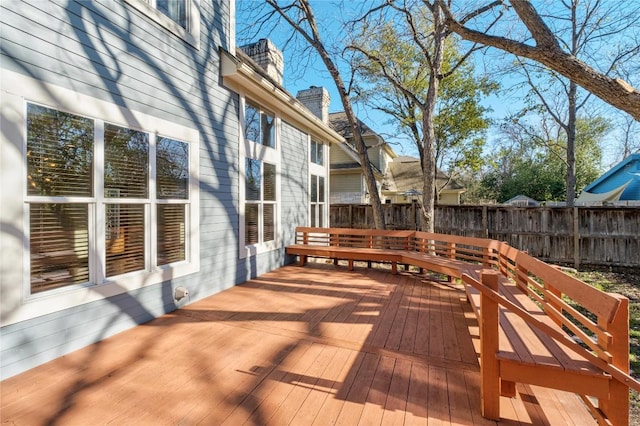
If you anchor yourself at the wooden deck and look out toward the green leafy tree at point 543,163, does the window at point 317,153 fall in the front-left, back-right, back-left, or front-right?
front-left

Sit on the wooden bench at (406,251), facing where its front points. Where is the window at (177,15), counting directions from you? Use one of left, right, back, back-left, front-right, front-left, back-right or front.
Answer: front-right

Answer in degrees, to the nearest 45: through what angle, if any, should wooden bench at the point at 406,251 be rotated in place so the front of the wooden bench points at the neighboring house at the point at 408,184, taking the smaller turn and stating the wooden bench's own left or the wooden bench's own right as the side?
approximately 180°

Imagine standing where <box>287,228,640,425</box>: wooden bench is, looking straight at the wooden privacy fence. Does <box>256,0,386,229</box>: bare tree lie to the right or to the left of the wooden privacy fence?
left

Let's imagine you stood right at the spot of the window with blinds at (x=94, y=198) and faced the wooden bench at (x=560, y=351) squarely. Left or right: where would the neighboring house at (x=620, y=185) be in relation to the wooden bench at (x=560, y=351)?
left

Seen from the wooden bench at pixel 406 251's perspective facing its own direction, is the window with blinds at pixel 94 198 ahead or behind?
ahead

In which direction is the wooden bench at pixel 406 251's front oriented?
toward the camera
